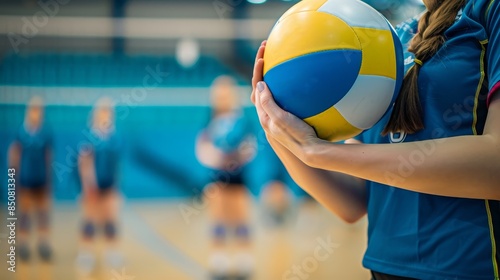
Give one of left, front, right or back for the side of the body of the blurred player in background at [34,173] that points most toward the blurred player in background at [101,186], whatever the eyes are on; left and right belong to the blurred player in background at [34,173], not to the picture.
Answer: left

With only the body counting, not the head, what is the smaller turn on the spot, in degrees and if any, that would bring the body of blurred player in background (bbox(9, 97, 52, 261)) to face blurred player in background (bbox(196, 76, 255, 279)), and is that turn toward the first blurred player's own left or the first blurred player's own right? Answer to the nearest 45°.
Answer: approximately 45° to the first blurred player's own left

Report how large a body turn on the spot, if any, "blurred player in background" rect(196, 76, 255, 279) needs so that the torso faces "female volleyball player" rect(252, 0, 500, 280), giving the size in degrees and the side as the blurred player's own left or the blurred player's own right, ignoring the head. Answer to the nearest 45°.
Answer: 0° — they already face them

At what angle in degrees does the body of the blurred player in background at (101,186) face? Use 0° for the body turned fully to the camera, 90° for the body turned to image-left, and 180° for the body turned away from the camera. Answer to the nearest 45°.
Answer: approximately 0°

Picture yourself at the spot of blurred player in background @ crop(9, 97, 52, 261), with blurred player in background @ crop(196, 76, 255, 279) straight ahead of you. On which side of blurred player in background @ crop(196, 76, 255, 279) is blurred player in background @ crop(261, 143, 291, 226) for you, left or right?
left

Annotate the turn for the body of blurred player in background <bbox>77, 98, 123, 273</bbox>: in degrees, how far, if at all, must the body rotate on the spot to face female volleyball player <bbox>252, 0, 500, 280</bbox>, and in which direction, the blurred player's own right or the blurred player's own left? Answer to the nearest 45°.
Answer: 0° — they already face them

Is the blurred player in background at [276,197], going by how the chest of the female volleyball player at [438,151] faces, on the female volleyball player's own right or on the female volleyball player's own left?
on the female volleyball player's own right
